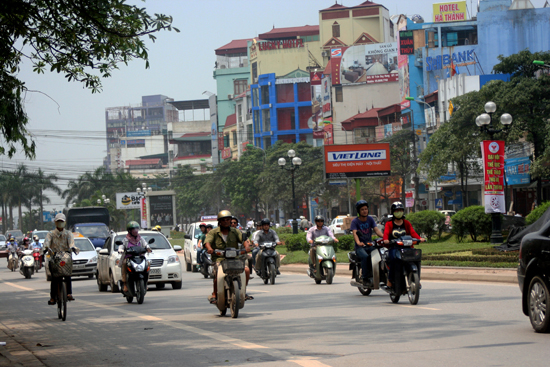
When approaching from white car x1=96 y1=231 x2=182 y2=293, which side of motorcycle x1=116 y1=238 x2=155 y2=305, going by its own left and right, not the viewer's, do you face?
back

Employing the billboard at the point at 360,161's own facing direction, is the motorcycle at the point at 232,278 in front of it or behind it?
in front

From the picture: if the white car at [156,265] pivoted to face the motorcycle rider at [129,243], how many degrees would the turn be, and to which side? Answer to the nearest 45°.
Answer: approximately 45° to its right

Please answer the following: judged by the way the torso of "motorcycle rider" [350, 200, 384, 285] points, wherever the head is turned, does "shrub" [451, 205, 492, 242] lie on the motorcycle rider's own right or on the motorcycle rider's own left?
on the motorcycle rider's own left

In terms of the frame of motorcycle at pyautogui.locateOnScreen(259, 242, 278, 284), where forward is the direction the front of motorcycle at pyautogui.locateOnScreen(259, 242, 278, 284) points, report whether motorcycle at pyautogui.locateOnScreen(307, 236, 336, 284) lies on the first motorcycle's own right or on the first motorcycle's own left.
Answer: on the first motorcycle's own left

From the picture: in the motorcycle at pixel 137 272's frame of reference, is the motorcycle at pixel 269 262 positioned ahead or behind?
behind

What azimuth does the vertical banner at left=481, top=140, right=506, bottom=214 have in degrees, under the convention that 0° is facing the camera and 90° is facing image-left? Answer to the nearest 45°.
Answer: approximately 0°

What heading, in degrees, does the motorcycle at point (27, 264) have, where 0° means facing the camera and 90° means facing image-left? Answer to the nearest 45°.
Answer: approximately 0°

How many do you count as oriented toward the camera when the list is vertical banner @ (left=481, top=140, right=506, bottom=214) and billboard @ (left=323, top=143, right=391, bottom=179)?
2

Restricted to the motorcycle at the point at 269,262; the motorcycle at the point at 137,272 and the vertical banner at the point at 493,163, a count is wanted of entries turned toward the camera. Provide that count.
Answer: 3

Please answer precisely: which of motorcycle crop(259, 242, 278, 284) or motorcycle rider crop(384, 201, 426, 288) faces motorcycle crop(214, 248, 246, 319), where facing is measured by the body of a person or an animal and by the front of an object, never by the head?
motorcycle crop(259, 242, 278, 284)

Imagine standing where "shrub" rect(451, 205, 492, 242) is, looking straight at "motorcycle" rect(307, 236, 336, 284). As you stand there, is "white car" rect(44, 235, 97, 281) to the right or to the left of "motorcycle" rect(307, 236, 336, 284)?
right
